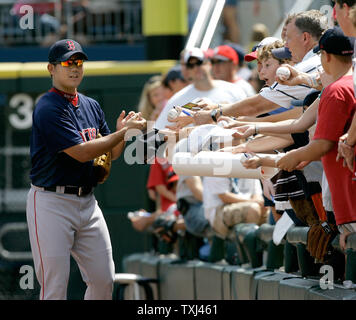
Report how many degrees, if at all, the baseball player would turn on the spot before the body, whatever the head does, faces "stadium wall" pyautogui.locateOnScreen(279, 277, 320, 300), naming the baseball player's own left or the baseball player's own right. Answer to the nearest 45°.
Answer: approximately 45° to the baseball player's own left

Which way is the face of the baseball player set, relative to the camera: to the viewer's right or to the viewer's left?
to the viewer's right

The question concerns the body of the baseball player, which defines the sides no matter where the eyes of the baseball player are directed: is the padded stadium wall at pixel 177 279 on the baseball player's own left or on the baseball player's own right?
on the baseball player's own left

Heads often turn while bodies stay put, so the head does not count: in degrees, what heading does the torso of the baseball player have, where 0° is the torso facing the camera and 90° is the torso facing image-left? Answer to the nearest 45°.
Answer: approximately 315°

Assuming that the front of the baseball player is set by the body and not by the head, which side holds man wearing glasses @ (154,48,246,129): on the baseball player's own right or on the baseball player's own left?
on the baseball player's own left

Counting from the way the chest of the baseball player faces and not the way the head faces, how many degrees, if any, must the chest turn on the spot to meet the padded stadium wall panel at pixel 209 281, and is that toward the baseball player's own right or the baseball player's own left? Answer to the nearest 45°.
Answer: approximately 90° to the baseball player's own left
